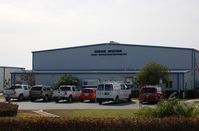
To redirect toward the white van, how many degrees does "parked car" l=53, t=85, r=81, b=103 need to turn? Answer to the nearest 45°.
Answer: approximately 90° to its right

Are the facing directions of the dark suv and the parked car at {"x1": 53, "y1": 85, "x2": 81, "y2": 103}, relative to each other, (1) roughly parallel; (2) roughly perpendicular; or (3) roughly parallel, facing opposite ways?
roughly parallel

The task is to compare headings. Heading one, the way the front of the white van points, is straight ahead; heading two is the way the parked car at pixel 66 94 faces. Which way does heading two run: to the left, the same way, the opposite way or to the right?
the same way

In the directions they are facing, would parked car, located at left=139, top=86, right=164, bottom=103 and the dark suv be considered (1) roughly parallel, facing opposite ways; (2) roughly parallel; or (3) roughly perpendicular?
roughly parallel

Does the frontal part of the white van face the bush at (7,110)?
no

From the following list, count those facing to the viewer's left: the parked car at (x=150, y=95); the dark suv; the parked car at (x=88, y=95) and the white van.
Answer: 0

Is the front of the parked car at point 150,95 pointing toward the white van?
no

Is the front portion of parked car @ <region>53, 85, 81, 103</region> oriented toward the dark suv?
no

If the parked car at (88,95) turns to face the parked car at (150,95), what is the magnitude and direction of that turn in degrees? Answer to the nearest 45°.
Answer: approximately 135° to its right
